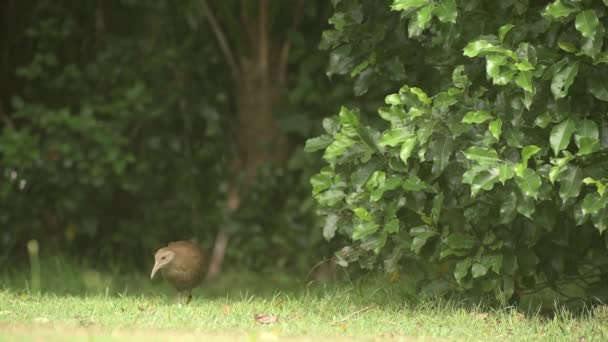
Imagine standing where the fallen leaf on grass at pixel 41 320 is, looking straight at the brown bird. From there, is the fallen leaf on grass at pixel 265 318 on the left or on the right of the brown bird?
right

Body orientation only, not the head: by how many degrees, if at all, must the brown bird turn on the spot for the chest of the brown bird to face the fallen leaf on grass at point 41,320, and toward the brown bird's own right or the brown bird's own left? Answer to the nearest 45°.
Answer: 0° — it already faces it

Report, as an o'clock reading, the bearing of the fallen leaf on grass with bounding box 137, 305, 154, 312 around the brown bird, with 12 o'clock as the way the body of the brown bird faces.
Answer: The fallen leaf on grass is roughly at 11 o'clock from the brown bird.

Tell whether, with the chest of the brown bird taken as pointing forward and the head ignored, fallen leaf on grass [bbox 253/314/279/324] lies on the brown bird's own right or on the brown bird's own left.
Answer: on the brown bird's own left

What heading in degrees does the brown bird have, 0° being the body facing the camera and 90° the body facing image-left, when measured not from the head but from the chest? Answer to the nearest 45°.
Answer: approximately 45°

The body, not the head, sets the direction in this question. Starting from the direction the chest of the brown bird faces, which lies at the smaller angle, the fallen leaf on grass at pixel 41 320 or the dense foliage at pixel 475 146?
the fallen leaf on grass
